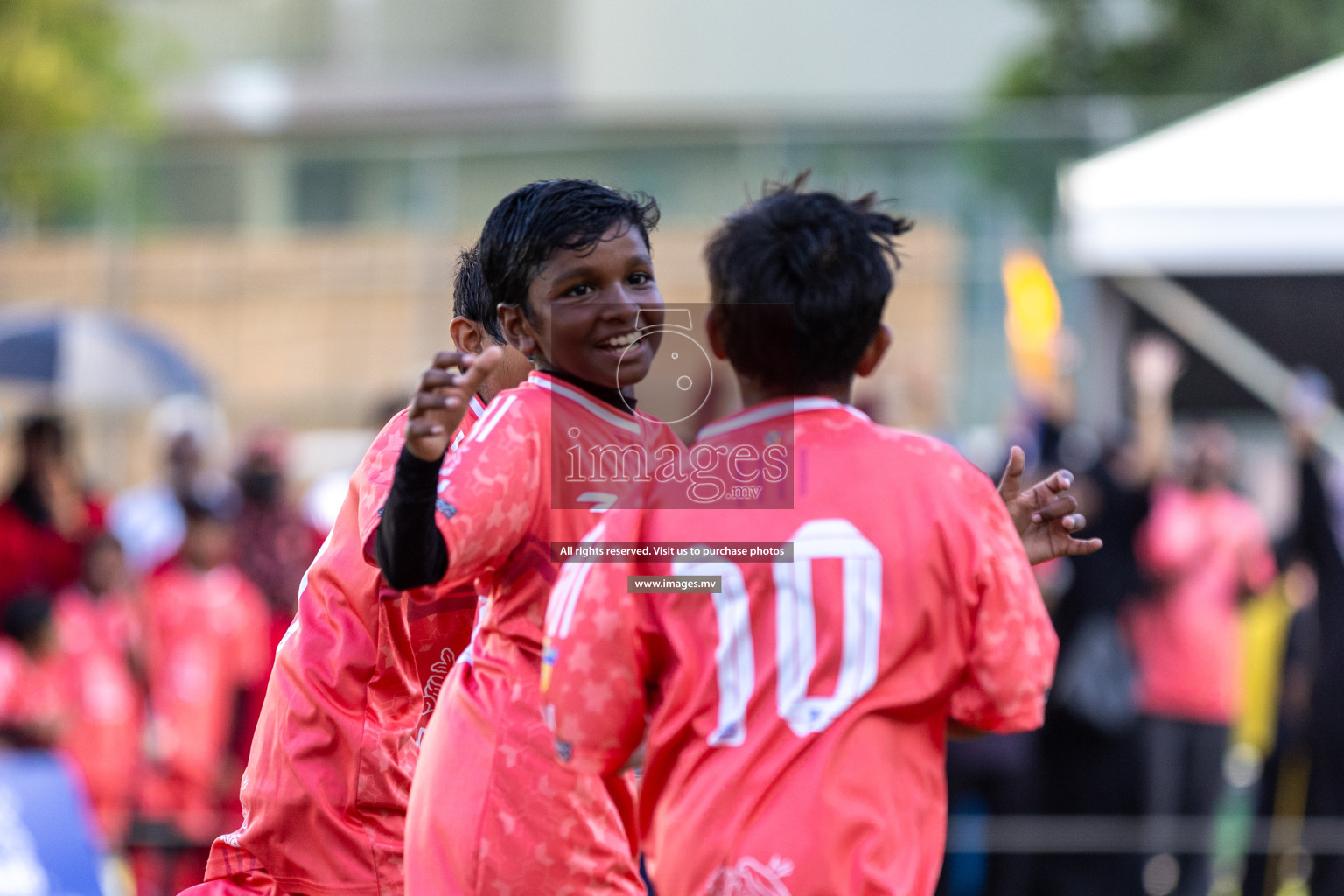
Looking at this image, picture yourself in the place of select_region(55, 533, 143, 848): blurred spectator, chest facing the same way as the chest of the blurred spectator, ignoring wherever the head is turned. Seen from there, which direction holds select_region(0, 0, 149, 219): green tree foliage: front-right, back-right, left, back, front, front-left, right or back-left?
back

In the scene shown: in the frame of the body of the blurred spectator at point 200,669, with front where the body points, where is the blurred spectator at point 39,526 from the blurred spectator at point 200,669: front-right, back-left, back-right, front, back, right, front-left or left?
back-right

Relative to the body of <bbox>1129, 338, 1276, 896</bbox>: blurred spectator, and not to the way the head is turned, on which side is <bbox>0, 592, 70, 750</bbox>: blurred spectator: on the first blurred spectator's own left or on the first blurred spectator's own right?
on the first blurred spectator's own right

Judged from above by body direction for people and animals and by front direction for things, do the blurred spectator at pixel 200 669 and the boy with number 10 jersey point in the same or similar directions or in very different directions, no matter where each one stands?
very different directions

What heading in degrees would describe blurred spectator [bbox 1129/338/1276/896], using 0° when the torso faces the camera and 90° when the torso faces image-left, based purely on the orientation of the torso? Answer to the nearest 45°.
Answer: approximately 0°

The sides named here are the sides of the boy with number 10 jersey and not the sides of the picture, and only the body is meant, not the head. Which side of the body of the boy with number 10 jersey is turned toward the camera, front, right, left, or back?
back

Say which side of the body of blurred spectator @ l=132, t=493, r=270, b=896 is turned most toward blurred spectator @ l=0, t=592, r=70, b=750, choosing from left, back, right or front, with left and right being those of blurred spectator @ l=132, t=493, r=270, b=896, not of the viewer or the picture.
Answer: right

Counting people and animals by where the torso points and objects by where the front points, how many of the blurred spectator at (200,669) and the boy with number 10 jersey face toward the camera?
1
